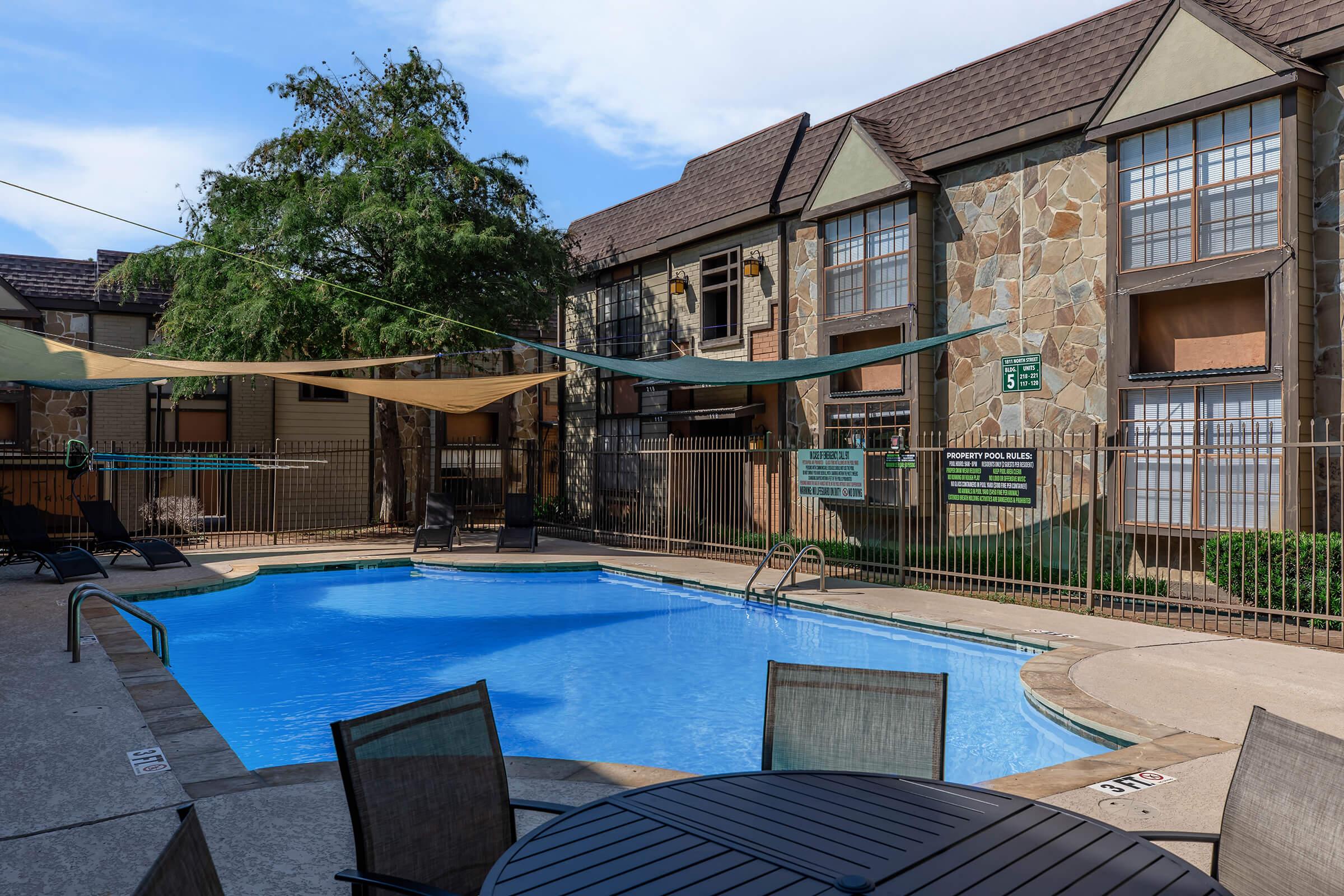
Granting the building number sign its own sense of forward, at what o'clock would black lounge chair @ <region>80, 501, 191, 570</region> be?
The black lounge chair is roughly at 1 o'clock from the building number sign.

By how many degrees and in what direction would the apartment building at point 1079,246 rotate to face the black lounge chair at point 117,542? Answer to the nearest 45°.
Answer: approximately 45° to its right

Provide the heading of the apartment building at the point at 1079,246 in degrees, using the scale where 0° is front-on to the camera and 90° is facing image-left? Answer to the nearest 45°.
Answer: approximately 45°

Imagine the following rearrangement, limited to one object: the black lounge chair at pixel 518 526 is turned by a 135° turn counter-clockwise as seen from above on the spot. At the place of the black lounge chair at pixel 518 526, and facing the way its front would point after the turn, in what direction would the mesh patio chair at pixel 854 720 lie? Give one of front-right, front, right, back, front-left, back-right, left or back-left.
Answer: back-right

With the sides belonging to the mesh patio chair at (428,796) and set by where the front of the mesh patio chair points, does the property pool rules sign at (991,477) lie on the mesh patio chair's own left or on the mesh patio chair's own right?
on the mesh patio chair's own left

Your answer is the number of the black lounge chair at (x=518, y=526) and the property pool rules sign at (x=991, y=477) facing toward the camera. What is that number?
2

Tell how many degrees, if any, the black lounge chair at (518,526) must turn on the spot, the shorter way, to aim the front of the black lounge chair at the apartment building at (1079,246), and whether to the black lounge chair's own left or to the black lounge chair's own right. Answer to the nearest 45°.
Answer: approximately 45° to the black lounge chair's own left

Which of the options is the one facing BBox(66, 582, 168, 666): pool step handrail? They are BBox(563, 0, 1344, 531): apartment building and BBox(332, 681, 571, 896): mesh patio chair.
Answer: the apartment building

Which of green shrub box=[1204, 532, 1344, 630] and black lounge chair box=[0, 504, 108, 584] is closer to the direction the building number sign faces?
the black lounge chair

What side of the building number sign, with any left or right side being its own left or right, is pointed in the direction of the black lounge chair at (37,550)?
front
